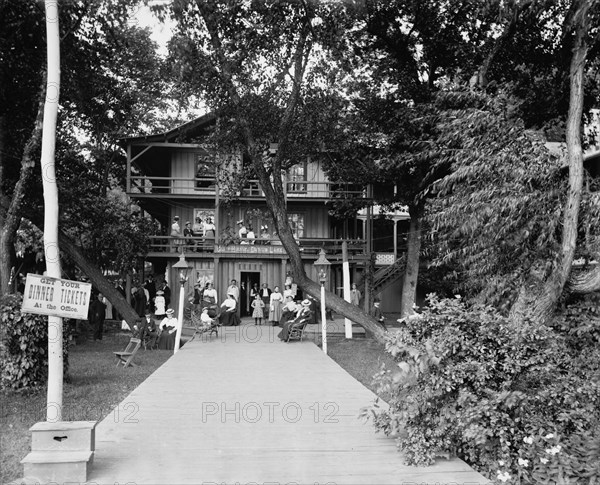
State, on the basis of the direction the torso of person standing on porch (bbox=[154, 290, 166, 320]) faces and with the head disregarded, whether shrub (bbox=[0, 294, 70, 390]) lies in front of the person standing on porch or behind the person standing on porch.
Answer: in front

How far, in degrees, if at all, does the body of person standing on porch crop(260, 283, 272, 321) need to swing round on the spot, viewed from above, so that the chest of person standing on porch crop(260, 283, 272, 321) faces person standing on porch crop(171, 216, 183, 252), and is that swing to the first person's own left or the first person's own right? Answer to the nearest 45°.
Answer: approximately 90° to the first person's own right

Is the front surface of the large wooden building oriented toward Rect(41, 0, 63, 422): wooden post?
yes

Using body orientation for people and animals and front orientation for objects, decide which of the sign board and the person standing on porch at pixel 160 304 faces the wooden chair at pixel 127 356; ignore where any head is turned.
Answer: the person standing on porch
